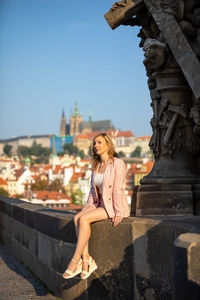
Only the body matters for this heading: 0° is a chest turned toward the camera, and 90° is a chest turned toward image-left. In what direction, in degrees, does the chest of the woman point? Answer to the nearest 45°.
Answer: approximately 45°
